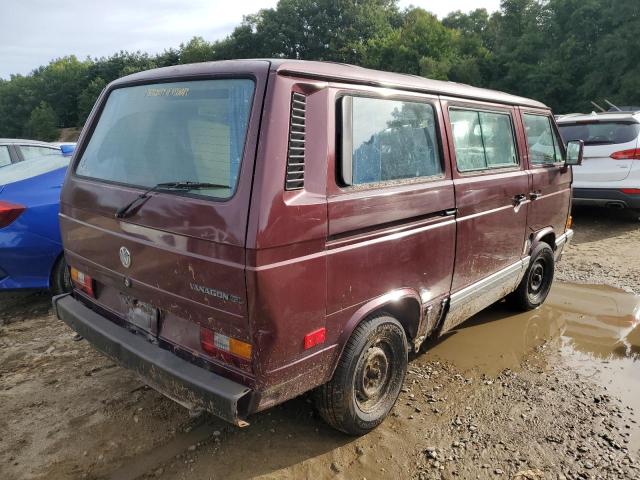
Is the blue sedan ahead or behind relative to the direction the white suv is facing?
behind

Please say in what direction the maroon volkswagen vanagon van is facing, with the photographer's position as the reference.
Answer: facing away from the viewer and to the right of the viewer

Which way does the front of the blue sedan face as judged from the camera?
facing away from the viewer and to the right of the viewer

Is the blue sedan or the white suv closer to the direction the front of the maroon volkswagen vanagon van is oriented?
the white suv

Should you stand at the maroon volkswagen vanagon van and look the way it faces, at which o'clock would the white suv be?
The white suv is roughly at 12 o'clock from the maroon volkswagen vanagon van.

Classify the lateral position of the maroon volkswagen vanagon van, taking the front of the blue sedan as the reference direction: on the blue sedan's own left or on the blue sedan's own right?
on the blue sedan's own right

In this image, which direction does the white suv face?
away from the camera

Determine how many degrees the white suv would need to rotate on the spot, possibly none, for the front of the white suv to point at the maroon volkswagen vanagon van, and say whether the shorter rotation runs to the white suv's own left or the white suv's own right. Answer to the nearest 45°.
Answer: approximately 180°

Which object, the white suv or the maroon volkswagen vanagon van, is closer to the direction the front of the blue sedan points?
the white suv
